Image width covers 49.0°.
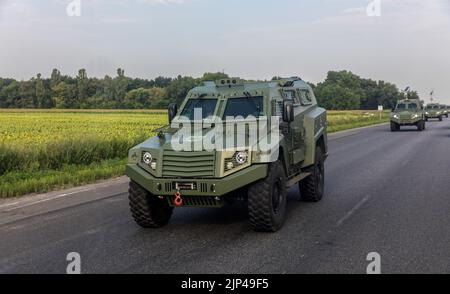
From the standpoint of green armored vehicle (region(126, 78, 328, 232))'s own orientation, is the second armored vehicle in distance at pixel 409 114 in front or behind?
behind

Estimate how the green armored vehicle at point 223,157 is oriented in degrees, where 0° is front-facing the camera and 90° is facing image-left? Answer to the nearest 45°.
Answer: approximately 45°

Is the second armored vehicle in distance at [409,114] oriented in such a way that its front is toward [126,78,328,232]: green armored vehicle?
yes

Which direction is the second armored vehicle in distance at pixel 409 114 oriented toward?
toward the camera

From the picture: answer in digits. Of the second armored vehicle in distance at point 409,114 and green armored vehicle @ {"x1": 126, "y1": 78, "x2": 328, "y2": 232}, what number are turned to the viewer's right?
0
